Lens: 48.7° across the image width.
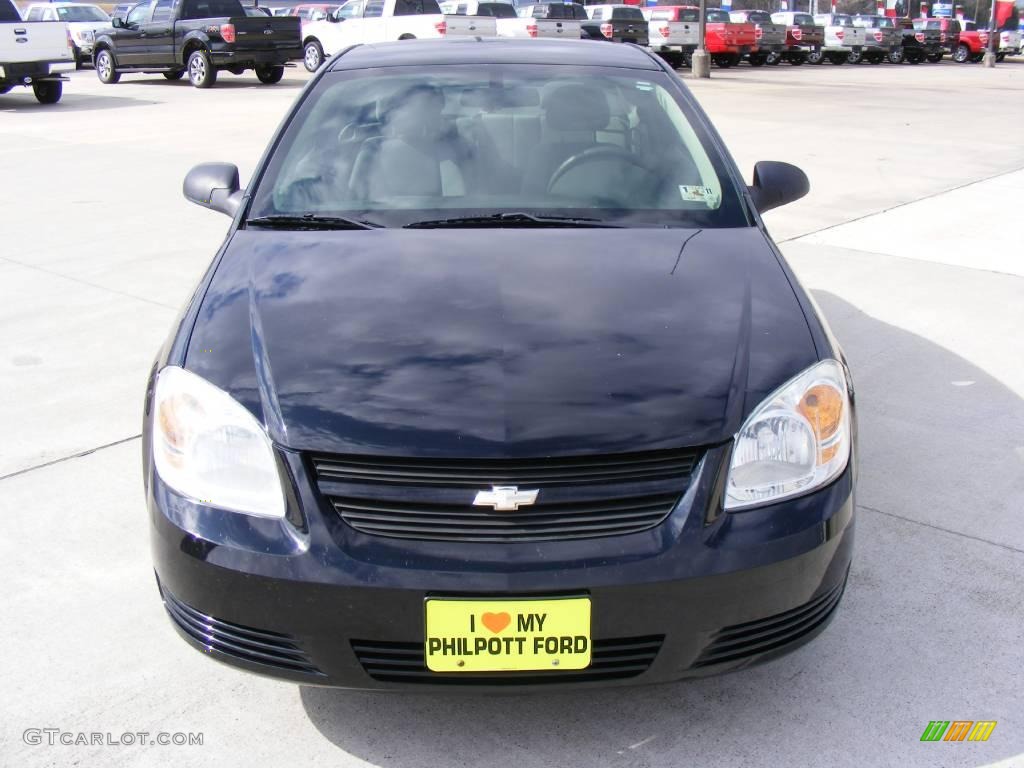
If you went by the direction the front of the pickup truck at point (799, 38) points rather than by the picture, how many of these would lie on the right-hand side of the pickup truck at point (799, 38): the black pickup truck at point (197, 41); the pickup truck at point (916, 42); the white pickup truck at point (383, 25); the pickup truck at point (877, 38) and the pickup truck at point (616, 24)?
2

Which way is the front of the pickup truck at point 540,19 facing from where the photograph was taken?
facing away from the viewer and to the left of the viewer

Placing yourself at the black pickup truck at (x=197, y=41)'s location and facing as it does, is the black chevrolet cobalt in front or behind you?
behind

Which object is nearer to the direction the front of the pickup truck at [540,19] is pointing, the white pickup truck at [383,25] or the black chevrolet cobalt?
the white pickup truck

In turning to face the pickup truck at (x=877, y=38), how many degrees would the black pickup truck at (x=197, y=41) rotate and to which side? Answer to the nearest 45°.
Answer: approximately 90° to its right

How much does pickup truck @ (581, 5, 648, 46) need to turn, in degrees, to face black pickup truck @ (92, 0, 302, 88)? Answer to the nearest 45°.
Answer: approximately 90° to its left

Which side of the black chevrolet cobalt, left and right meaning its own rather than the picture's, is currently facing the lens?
front

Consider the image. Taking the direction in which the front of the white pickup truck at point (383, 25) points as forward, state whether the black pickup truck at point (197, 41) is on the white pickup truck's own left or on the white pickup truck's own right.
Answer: on the white pickup truck's own left

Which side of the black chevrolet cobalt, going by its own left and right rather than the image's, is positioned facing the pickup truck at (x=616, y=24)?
back

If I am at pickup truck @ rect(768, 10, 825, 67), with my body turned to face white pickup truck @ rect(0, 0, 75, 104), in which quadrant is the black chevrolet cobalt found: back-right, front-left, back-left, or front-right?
front-left

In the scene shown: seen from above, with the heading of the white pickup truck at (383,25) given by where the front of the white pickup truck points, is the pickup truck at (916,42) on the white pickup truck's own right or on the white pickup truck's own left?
on the white pickup truck's own right

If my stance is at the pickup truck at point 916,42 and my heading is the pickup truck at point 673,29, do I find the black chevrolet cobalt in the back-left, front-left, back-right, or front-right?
front-left

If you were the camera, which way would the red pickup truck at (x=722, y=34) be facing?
facing away from the viewer and to the left of the viewer

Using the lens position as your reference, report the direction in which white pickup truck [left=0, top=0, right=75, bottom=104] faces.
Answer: facing away from the viewer and to the left of the viewer

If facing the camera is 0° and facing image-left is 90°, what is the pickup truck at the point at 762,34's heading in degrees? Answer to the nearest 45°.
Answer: approximately 135°

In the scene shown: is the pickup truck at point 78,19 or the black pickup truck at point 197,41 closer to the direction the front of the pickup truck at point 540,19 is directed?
the pickup truck

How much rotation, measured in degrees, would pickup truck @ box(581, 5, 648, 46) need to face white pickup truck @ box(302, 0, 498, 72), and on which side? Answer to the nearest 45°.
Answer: approximately 90° to its left

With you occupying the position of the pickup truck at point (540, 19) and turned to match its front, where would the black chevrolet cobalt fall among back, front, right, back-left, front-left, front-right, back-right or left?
back-left

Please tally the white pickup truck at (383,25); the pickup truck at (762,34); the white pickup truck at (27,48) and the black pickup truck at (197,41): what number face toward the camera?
0

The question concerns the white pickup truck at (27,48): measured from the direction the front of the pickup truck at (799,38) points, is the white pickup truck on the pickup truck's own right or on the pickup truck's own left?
on the pickup truck's own left
